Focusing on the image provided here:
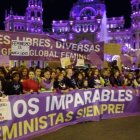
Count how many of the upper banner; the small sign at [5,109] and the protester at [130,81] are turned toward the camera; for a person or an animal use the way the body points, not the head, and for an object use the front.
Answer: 3

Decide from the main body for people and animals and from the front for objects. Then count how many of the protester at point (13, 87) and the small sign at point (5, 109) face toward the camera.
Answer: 2

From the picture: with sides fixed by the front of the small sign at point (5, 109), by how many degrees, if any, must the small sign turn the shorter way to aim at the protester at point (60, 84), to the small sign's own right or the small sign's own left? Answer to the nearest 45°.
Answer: approximately 135° to the small sign's own left

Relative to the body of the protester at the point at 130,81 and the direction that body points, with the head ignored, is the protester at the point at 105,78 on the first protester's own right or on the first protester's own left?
on the first protester's own right
